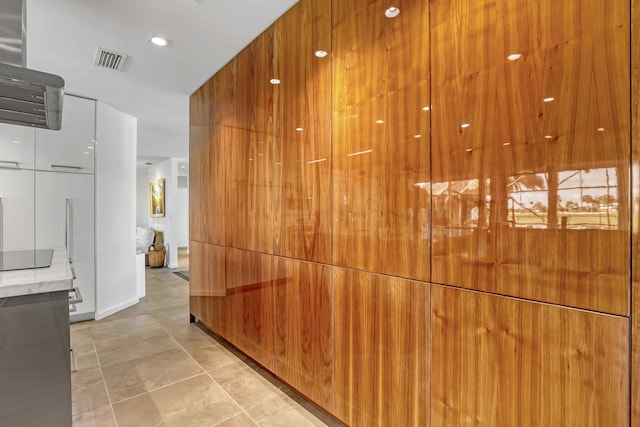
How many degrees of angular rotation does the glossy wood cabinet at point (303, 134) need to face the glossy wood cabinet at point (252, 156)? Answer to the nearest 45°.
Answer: approximately 90° to its right

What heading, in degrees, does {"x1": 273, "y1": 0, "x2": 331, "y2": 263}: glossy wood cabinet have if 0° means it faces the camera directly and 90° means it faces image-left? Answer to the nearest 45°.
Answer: approximately 45°

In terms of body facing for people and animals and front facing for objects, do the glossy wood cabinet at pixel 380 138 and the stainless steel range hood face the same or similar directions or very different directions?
very different directions

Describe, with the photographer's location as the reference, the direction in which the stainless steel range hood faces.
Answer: facing to the right of the viewer

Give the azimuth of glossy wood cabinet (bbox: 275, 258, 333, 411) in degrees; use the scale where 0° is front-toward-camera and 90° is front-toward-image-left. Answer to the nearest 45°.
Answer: approximately 45°

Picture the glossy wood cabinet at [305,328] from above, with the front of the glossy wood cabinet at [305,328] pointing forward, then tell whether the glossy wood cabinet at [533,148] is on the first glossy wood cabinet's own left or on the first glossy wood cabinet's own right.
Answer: on the first glossy wood cabinet's own left

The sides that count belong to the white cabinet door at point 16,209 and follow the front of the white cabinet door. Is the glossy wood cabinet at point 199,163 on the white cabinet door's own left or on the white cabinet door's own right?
on the white cabinet door's own left
